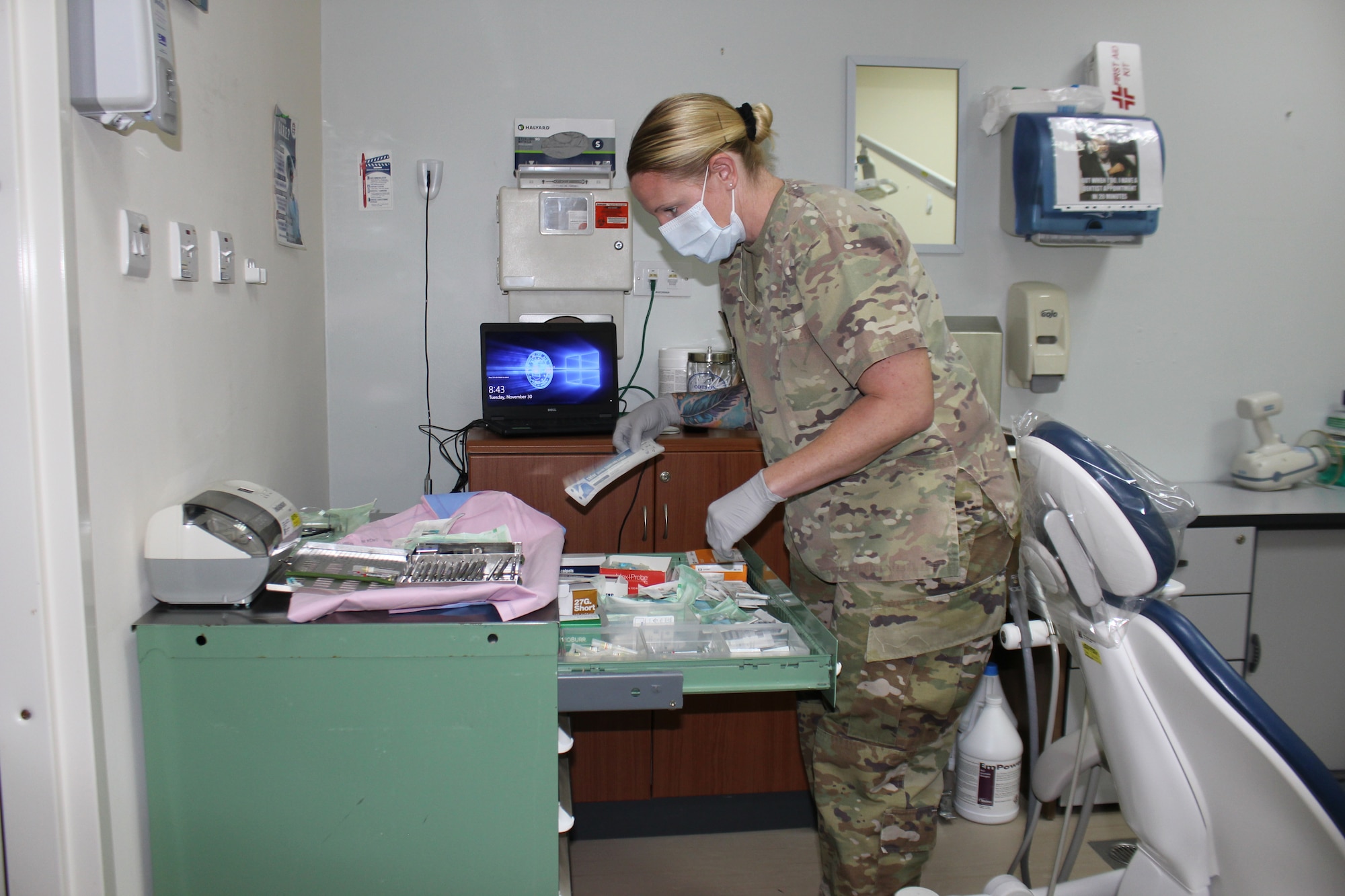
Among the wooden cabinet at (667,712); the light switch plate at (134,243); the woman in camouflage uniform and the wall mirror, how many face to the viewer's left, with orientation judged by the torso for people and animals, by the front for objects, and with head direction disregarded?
1

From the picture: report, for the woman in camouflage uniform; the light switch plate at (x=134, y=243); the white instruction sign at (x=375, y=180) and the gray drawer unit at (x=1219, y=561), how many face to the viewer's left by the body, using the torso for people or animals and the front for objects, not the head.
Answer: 1

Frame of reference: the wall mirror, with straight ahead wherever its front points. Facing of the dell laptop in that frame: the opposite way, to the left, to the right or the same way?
the same way

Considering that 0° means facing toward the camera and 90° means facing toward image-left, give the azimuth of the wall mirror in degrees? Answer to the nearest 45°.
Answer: approximately 0°

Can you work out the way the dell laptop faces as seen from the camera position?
facing the viewer

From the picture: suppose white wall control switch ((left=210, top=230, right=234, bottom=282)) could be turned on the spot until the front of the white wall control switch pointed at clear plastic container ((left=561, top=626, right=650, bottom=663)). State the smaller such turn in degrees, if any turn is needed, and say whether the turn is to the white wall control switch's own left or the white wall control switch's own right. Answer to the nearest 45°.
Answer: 0° — it already faces it

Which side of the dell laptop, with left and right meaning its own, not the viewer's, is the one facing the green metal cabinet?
front

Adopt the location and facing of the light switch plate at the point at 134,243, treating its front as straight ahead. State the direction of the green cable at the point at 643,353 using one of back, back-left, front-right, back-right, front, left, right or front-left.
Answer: left

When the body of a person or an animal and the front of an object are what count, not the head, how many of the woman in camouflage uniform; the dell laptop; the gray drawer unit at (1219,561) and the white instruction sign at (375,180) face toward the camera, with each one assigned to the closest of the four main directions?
3

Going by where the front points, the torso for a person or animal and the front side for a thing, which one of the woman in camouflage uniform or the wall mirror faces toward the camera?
the wall mirror

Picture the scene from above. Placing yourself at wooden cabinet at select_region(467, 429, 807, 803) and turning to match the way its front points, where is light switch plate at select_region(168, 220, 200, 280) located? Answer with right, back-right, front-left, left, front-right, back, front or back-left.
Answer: front-right

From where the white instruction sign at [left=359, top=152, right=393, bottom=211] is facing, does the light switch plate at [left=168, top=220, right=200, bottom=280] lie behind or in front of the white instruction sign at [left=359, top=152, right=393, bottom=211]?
in front

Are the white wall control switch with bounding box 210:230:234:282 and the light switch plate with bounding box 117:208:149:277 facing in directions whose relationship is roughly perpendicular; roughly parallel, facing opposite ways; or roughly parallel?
roughly parallel

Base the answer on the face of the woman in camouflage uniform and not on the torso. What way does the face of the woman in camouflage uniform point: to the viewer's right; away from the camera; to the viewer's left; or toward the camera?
to the viewer's left

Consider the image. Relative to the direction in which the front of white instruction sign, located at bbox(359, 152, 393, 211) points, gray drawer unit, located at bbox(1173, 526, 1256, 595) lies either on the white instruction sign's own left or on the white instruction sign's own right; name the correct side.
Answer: on the white instruction sign's own left

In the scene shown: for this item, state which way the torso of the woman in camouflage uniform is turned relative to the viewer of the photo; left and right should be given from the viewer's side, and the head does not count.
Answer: facing to the left of the viewer
